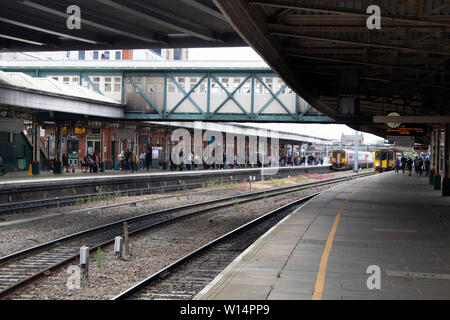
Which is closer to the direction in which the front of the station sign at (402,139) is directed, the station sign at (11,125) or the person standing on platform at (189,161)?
the station sign

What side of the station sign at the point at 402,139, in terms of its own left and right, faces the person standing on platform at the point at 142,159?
right

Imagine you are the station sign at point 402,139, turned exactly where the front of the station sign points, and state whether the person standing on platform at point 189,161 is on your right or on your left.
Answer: on your right

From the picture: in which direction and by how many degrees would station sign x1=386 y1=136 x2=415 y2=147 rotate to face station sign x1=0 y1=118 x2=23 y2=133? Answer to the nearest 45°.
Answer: approximately 45° to its right

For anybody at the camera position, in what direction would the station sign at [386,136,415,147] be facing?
facing the viewer

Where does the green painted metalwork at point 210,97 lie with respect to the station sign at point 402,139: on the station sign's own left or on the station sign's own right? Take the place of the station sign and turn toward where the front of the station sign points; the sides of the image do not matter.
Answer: on the station sign's own right
